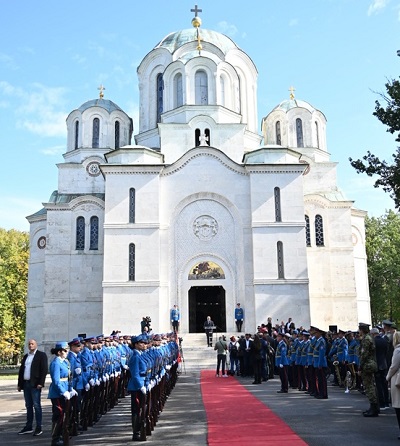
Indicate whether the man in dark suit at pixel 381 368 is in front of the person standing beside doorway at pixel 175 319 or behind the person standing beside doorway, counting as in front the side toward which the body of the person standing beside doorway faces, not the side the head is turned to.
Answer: in front

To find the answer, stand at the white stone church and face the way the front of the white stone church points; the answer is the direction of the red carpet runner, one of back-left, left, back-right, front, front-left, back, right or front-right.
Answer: front

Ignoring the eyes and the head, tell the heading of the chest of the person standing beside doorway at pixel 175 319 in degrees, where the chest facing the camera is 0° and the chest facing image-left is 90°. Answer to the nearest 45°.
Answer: approximately 0°

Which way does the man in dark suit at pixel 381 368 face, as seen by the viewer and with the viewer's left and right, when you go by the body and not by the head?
facing to the left of the viewer

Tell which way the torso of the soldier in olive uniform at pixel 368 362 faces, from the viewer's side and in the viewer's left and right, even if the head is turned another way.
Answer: facing to the left of the viewer

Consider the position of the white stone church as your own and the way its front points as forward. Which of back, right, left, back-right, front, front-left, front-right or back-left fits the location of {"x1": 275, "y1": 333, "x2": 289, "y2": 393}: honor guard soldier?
front

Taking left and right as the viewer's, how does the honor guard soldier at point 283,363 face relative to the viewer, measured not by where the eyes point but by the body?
facing to the left of the viewer

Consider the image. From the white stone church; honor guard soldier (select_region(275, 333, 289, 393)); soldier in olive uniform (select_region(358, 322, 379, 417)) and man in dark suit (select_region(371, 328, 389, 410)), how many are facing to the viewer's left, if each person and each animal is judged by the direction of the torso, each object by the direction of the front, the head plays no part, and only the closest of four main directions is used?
3

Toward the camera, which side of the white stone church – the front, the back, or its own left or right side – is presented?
front

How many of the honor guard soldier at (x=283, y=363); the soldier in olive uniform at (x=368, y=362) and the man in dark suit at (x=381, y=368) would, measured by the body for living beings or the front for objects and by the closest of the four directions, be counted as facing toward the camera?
0

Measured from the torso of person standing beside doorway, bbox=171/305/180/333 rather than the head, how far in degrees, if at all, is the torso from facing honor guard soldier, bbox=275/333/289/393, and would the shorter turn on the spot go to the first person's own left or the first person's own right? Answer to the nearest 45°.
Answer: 0° — they already face them

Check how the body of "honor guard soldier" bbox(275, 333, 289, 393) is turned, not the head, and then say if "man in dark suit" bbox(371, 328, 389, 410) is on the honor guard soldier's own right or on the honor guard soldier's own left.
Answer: on the honor guard soldier's own left

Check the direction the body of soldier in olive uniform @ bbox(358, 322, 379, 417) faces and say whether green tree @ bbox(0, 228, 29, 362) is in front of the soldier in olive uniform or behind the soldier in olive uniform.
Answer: in front
